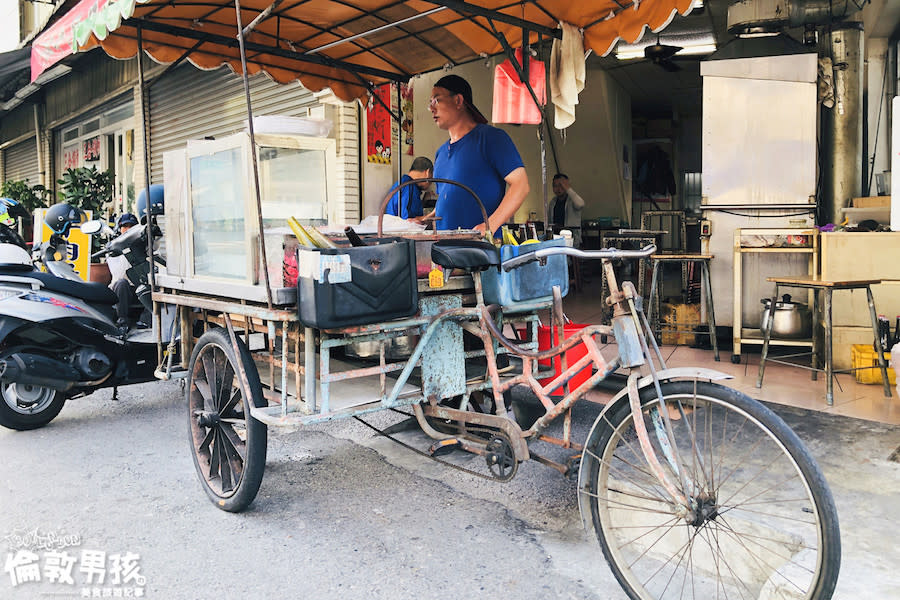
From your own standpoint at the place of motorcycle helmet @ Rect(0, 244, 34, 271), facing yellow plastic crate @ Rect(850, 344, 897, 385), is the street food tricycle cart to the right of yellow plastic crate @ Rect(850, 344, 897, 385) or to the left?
right

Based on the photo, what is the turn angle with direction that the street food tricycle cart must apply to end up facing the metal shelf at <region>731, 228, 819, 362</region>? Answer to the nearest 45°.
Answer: approximately 90° to its left

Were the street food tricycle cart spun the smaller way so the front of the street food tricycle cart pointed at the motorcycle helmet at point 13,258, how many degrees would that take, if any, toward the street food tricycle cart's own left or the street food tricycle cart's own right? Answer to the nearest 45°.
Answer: approximately 180°

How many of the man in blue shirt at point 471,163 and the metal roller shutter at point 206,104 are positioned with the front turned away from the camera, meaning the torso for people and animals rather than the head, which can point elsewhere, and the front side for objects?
0

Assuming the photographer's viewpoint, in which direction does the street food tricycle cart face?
facing the viewer and to the right of the viewer

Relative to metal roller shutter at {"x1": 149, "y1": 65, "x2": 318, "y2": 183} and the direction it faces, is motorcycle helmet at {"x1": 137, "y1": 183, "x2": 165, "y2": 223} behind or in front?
in front
